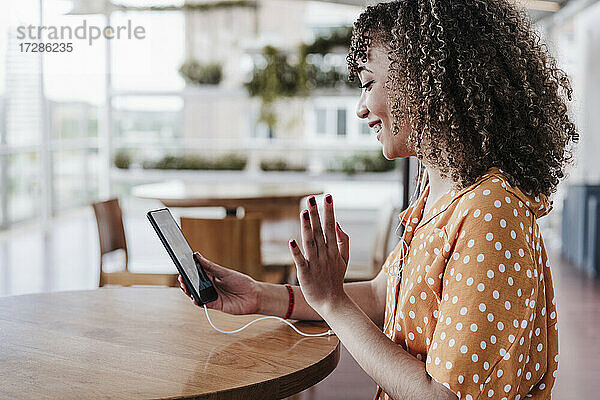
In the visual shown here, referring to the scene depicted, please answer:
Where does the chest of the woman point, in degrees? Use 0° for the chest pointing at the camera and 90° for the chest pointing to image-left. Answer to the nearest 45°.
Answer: approximately 90°

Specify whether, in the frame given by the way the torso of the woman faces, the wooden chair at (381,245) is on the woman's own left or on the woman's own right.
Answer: on the woman's own right

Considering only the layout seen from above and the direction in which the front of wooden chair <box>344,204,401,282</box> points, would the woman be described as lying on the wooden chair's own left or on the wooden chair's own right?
on the wooden chair's own left

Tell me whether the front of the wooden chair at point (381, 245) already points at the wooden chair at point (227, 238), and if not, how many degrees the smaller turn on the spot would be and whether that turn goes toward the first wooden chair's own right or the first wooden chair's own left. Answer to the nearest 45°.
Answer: approximately 45° to the first wooden chair's own left

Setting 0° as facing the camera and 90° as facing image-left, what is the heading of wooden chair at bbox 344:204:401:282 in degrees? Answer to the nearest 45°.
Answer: approximately 90°

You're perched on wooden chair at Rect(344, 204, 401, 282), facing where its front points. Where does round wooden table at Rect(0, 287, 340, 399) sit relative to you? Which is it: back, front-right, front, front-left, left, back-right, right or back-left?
left

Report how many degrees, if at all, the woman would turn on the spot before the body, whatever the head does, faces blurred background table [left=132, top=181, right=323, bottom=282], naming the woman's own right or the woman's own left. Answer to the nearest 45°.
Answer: approximately 90° to the woman's own right

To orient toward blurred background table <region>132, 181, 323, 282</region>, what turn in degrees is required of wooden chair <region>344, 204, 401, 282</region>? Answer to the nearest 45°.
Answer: approximately 45° to its right

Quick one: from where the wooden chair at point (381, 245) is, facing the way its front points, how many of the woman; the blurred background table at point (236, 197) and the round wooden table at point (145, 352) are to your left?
2

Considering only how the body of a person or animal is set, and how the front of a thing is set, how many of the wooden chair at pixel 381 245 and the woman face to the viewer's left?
2

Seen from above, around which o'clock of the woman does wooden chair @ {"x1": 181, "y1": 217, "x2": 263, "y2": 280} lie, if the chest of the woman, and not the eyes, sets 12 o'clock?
The wooden chair is roughly at 2 o'clock from the woman.

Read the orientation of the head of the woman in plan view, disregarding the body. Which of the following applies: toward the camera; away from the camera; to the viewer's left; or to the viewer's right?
to the viewer's left

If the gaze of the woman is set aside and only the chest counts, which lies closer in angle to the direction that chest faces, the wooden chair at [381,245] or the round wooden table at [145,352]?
the round wooden table

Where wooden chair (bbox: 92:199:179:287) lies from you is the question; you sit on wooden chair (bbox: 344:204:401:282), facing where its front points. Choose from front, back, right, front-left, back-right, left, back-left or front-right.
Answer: front
